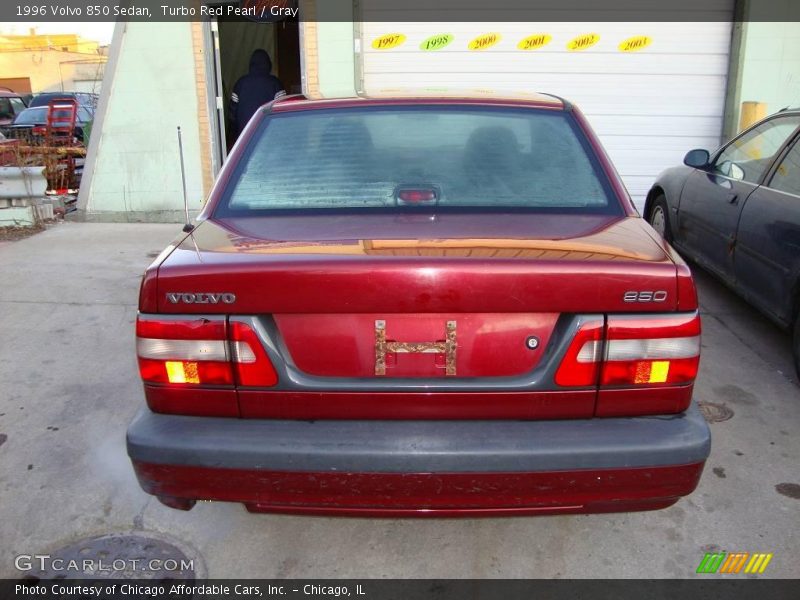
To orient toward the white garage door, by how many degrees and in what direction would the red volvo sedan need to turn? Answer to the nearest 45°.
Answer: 0° — it already faces it

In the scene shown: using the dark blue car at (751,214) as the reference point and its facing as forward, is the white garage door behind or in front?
in front

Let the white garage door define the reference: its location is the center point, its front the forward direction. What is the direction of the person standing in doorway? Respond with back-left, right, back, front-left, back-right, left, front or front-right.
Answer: right

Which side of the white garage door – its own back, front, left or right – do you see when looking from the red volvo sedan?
front

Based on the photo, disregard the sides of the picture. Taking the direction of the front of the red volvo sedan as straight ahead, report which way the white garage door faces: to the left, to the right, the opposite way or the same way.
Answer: the opposite way

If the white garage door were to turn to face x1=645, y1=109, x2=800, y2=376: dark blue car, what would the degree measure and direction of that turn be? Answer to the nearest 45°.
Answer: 0° — it already faces it

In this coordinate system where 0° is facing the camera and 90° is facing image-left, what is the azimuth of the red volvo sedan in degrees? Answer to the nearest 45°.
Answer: approximately 180°

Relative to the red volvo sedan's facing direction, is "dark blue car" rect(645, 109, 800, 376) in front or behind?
in front

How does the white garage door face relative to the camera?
toward the camera

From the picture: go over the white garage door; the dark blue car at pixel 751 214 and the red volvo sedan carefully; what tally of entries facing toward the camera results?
1

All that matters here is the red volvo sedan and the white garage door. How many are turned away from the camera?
1

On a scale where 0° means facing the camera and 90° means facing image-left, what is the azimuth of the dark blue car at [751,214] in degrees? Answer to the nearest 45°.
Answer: approximately 135°

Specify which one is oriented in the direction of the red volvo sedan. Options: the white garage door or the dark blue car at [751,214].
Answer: the white garage door

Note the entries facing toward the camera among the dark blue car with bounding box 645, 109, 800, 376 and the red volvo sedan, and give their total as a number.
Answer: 0
